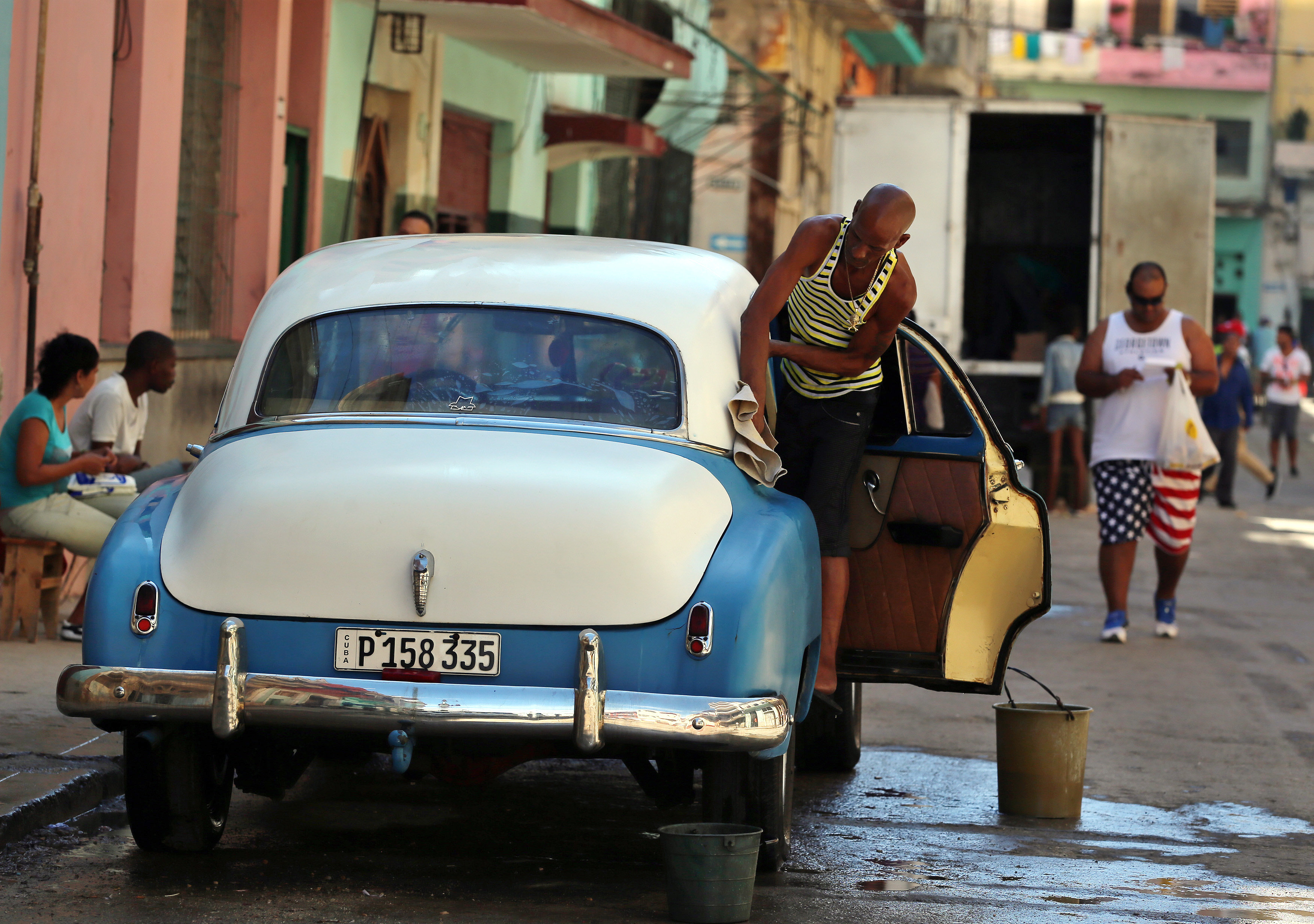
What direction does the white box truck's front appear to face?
away from the camera

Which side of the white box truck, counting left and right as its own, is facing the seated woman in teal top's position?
back

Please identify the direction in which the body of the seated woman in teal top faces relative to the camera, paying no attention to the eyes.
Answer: to the viewer's right

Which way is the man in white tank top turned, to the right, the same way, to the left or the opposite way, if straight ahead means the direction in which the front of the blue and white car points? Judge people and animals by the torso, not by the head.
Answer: the opposite way

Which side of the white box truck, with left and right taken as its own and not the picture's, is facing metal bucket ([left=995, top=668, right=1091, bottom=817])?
back

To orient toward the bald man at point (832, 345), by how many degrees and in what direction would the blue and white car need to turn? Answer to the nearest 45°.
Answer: approximately 45° to its right

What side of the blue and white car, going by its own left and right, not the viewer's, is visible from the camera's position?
back

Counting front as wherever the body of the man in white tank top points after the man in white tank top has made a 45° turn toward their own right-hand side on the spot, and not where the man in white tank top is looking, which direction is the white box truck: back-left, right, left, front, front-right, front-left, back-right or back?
back-right
